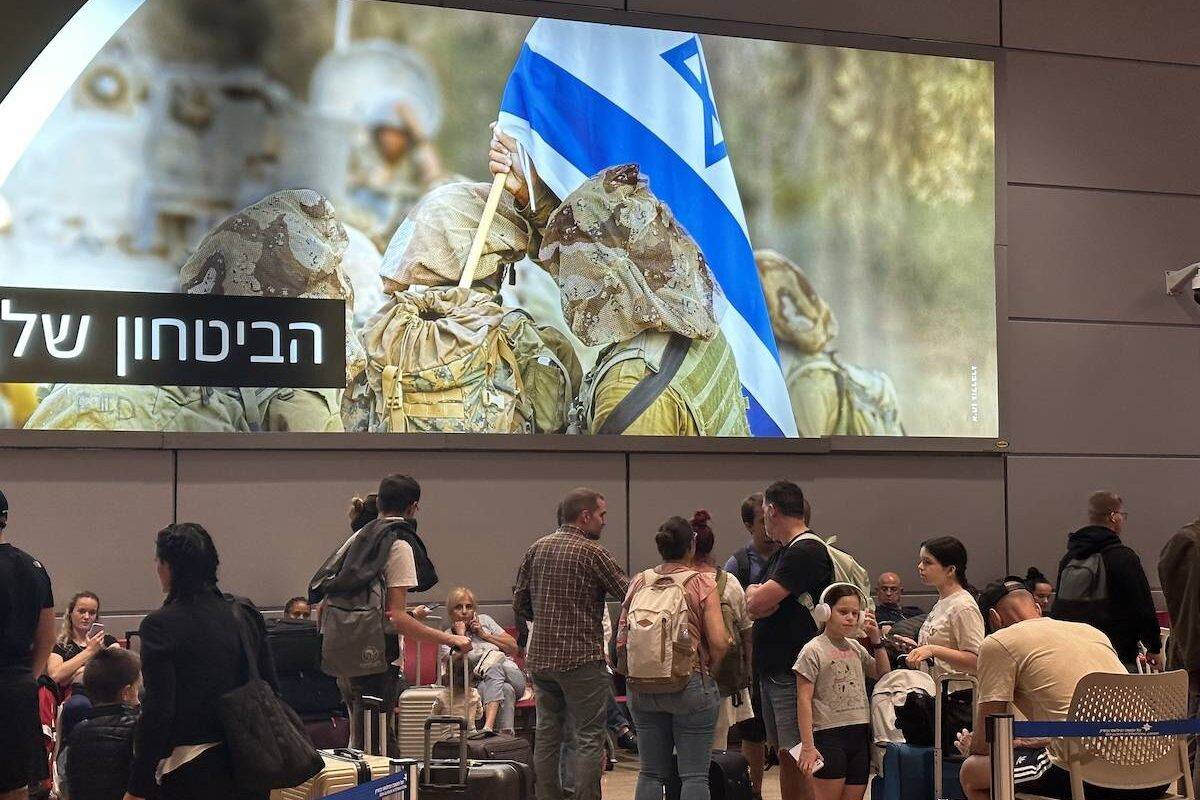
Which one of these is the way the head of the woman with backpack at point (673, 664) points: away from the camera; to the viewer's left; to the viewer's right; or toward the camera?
away from the camera

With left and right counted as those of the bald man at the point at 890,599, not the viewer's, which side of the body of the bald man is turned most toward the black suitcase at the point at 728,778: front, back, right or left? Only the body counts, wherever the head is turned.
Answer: front

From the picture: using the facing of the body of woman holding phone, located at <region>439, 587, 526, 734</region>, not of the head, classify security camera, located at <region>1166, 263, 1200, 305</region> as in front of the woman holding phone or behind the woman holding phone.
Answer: behind

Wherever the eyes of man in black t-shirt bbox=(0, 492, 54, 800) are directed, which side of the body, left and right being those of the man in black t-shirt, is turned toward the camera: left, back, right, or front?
back

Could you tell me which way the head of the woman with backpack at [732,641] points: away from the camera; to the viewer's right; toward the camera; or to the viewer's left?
away from the camera

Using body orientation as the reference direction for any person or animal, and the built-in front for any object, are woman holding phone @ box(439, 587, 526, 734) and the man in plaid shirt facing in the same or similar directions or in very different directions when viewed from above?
very different directions

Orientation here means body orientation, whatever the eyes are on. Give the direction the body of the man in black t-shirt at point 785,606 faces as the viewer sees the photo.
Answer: to the viewer's left

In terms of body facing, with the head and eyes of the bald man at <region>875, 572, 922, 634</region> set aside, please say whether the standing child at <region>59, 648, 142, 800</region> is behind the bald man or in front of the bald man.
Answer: in front

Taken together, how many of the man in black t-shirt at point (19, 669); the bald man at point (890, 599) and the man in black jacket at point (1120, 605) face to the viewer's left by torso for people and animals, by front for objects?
0

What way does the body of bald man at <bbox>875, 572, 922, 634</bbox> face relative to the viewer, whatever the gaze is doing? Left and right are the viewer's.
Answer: facing the viewer

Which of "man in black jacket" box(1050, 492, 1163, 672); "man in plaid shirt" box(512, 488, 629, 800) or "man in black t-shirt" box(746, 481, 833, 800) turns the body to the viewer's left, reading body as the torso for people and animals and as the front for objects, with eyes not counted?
the man in black t-shirt

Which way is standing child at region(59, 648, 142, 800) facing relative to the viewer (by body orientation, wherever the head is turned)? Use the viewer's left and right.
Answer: facing away from the viewer and to the right of the viewer

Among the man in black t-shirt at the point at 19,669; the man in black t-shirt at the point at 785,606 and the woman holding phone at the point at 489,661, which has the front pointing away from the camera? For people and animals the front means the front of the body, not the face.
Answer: the man in black t-shirt at the point at 19,669

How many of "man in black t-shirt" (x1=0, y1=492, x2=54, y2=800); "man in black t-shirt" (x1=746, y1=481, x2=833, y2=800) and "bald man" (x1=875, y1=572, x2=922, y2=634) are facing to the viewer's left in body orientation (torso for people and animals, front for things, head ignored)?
1

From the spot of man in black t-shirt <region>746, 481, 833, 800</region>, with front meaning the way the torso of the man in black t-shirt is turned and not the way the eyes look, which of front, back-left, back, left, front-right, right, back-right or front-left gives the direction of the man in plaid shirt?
front

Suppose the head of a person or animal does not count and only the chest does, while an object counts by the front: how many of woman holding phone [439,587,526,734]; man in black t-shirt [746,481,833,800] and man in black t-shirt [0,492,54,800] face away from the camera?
1

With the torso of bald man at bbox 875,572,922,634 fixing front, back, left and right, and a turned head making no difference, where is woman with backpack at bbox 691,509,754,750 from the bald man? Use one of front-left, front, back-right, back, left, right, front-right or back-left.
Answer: front

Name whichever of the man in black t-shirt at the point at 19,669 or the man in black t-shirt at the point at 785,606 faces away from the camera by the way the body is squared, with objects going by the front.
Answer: the man in black t-shirt at the point at 19,669

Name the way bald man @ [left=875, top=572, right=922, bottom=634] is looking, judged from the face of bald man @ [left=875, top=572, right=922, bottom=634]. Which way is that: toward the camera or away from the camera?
toward the camera
